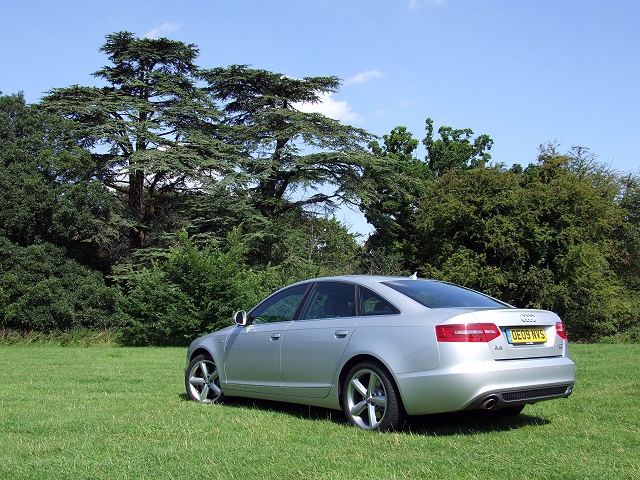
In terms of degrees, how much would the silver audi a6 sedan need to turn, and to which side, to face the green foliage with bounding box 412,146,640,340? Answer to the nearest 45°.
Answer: approximately 45° to its right

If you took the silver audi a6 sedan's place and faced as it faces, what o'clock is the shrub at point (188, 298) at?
The shrub is roughly at 1 o'clock from the silver audi a6 sedan.

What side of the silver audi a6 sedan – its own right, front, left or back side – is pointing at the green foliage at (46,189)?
front

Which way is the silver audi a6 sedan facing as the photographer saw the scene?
facing away from the viewer and to the left of the viewer

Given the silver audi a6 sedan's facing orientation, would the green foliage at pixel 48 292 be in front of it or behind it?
in front

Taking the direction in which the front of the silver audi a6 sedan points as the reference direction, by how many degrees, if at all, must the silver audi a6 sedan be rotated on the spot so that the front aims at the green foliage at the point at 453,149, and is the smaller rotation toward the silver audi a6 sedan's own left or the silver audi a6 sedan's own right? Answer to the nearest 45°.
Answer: approximately 45° to the silver audi a6 sedan's own right

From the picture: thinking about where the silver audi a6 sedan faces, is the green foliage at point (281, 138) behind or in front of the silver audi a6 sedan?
in front

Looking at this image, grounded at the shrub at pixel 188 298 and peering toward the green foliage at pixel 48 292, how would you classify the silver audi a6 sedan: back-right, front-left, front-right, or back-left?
back-left
